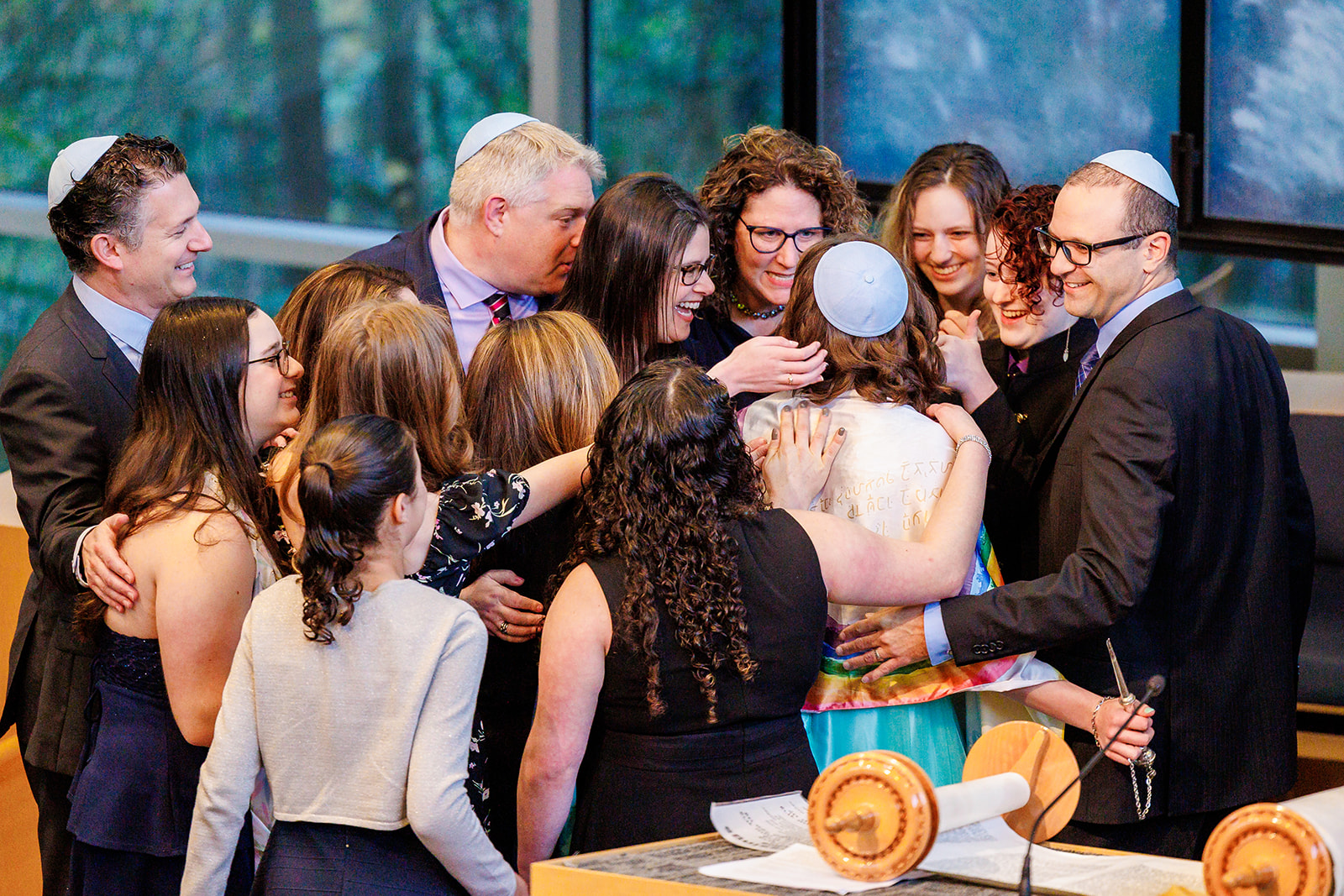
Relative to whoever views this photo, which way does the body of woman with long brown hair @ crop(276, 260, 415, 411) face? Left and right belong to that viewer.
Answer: facing to the right of the viewer

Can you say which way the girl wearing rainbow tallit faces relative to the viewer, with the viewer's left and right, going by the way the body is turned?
facing away from the viewer

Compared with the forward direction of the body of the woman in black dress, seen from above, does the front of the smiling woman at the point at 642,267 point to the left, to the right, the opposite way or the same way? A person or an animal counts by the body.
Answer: to the right

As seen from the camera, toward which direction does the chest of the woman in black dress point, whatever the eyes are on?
away from the camera

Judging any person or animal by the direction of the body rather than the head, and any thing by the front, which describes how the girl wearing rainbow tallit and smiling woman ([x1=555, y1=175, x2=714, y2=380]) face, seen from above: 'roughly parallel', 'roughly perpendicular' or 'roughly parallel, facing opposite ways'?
roughly perpendicular

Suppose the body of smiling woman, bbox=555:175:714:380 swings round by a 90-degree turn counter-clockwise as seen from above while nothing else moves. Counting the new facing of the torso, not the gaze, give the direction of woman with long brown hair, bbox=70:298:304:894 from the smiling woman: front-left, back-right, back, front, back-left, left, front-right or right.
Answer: back-left

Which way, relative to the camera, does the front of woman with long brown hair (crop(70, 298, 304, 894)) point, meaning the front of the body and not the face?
to the viewer's right

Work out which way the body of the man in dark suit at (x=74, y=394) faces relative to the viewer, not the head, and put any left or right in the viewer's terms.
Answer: facing to the right of the viewer

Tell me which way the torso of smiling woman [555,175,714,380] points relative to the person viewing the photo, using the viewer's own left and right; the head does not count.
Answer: facing to the right of the viewer

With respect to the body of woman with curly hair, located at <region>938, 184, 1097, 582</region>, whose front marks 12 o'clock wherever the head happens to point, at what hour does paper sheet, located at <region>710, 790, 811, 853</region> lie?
The paper sheet is roughly at 11 o'clock from the woman with curly hair.
